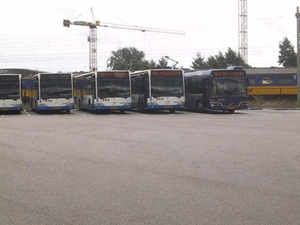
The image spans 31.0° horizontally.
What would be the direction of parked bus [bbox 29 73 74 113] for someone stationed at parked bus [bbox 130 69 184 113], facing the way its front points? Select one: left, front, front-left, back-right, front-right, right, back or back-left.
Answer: right

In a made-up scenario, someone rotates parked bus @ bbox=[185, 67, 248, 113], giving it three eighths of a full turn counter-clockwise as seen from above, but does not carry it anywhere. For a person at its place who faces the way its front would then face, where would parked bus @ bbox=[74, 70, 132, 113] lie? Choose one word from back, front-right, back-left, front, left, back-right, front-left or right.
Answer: back-left

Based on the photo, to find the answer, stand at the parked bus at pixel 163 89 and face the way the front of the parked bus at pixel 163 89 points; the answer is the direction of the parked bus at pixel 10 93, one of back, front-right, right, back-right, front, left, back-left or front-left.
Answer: right

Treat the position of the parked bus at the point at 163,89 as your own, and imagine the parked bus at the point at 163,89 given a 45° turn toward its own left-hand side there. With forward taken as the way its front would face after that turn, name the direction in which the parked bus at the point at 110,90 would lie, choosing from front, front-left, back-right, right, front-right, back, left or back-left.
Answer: back-right

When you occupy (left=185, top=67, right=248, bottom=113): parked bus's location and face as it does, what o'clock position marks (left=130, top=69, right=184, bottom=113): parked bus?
(left=130, top=69, right=184, bottom=113): parked bus is roughly at 3 o'clock from (left=185, top=67, right=248, bottom=113): parked bus.

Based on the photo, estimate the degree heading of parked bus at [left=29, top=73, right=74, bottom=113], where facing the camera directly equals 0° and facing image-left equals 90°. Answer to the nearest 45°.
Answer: approximately 0°

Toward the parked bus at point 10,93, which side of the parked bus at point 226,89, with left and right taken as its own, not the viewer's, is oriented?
right

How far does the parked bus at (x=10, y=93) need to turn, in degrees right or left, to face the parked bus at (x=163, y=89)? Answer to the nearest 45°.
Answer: approximately 45° to its left

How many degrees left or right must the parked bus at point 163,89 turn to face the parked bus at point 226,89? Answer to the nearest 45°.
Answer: approximately 90° to its left

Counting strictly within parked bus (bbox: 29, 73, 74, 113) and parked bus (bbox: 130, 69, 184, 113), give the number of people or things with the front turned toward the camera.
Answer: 2
